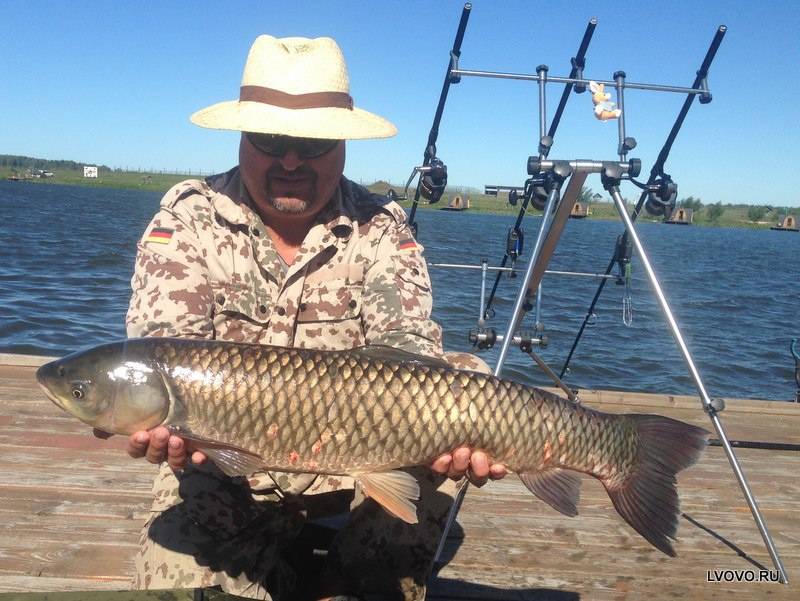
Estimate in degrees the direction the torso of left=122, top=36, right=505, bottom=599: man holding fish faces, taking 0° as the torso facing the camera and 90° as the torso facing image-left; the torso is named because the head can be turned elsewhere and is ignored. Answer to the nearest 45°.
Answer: approximately 0°

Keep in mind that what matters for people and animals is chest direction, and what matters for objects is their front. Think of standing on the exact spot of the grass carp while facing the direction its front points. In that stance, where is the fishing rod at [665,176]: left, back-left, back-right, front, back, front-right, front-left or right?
back-right

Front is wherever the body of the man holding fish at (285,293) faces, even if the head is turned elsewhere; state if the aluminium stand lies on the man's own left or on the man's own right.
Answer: on the man's own left

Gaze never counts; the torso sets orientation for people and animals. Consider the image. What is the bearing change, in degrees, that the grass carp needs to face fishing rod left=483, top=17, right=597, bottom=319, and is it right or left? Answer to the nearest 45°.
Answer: approximately 90° to its right

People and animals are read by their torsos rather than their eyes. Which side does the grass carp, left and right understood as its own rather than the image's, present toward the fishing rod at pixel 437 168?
right

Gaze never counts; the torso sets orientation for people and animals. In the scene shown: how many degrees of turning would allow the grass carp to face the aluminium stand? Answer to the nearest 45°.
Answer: approximately 135° to its right

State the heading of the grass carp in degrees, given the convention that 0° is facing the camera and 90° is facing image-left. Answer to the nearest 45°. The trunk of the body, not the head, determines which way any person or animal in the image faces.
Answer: approximately 90°
